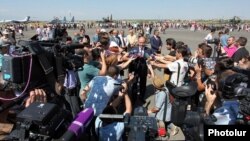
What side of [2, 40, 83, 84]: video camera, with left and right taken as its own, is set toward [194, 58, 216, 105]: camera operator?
front

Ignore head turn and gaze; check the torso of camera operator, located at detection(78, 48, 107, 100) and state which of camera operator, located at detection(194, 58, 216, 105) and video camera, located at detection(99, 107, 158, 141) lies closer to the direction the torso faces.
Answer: the camera operator

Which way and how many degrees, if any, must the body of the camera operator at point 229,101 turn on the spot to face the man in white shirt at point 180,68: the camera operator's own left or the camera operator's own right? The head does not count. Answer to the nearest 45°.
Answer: approximately 45° to the camera operator's own right

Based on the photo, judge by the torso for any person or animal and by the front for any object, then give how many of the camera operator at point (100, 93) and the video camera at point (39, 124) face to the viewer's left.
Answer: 0

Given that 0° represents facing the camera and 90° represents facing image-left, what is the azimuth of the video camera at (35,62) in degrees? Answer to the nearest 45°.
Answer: approximately 225°

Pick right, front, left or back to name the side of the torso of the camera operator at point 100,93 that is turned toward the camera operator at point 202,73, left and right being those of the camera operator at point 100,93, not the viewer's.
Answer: front

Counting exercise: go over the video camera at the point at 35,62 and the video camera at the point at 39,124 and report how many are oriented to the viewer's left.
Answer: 0

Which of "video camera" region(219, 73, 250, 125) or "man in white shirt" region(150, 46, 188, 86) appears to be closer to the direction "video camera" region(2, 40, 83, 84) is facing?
the man in white shirt

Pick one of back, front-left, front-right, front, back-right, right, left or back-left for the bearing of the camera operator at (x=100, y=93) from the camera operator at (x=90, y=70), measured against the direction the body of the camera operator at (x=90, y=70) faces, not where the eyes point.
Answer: back-right

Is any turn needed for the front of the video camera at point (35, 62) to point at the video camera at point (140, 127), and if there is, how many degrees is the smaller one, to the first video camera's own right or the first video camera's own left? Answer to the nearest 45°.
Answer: approximately 90° to the first video camera's own right

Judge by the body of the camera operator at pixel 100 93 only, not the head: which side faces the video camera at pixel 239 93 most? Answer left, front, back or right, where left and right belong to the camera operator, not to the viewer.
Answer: right

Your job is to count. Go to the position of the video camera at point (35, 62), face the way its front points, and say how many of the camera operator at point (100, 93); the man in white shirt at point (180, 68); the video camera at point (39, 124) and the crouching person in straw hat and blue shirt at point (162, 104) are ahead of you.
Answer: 3

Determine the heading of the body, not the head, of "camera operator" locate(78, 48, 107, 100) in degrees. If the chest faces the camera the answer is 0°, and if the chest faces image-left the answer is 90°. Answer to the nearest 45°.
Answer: approximately 225°

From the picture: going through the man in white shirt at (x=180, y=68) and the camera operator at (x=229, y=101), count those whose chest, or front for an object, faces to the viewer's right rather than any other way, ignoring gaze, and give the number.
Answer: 0

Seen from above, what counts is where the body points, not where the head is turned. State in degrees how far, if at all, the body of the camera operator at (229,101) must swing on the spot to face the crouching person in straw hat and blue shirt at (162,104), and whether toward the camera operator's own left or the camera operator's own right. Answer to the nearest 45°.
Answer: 0° — they already face them
